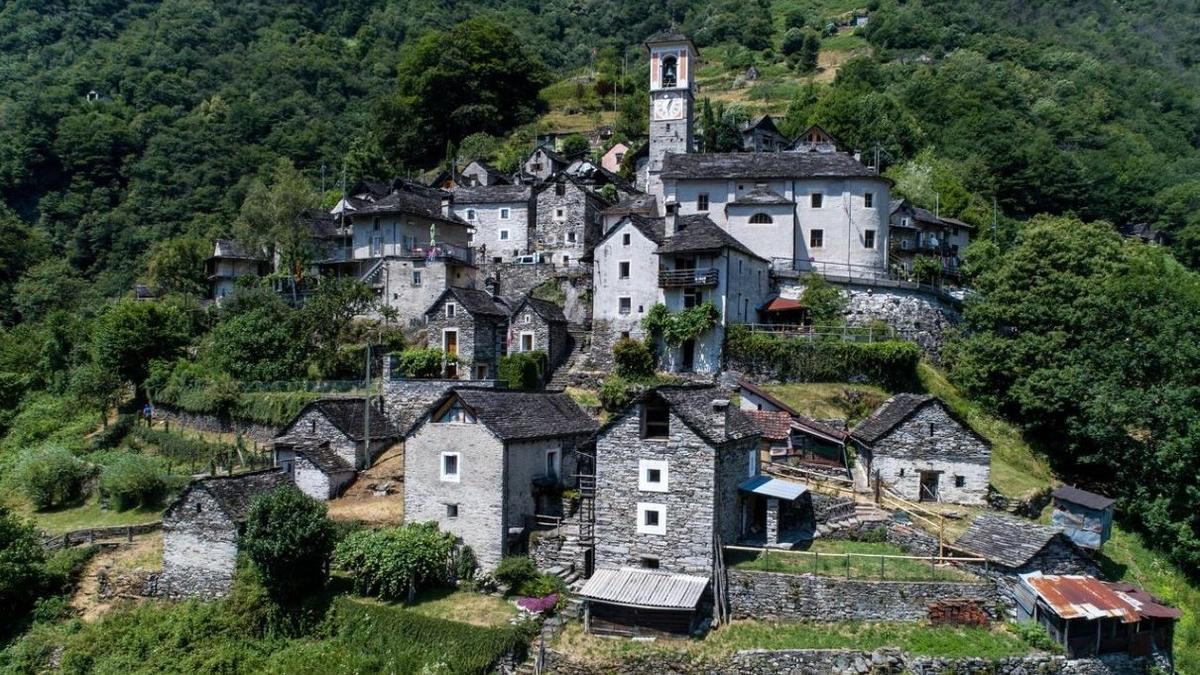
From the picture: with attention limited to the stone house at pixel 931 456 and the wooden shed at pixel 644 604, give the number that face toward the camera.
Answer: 2

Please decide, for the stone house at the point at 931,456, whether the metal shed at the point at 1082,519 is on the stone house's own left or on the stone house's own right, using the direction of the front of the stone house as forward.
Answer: on the stone house's own left

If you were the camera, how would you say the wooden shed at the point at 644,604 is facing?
facing the viewer

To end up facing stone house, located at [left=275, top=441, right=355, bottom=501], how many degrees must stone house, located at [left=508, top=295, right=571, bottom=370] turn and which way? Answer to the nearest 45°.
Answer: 0° — it already faces it

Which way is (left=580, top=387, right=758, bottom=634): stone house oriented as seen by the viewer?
toward the camera

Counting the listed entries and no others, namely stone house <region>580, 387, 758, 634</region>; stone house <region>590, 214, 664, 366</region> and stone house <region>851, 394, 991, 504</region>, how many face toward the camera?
3

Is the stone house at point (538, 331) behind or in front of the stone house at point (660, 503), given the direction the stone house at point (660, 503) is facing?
behind

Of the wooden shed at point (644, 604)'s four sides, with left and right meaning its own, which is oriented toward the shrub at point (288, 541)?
right

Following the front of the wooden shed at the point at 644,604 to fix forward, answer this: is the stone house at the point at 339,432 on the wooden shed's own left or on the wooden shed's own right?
on the wooden shed's own right

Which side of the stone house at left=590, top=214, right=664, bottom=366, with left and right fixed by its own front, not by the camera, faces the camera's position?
front

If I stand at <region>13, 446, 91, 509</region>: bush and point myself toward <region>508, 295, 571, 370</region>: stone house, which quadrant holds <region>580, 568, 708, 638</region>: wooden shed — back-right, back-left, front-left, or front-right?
front-right

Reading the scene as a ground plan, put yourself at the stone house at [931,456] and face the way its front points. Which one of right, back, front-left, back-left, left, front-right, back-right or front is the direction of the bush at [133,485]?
right

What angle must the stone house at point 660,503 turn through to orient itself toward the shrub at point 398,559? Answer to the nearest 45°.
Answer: approximately 90° to its right

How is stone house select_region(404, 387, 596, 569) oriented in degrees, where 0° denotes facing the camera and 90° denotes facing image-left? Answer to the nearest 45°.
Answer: approximately 45°

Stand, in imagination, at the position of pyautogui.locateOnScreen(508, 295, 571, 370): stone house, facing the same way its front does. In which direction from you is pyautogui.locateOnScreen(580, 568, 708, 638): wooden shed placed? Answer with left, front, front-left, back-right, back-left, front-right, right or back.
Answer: front-left

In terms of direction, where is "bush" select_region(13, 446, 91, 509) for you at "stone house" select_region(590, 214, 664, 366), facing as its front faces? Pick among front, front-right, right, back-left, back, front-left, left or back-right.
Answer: right

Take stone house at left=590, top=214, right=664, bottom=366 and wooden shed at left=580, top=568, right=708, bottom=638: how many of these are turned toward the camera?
2
